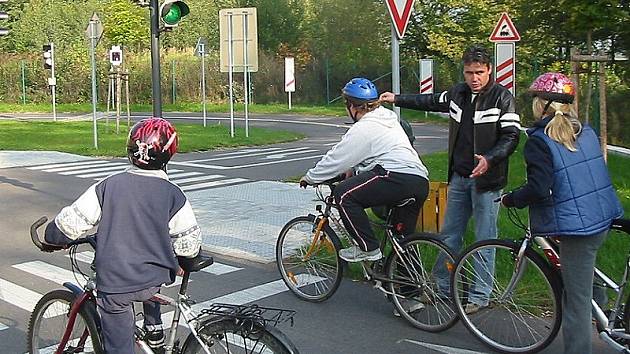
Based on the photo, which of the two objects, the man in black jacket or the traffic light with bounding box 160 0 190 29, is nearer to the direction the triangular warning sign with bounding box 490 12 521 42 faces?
the man in black jacket

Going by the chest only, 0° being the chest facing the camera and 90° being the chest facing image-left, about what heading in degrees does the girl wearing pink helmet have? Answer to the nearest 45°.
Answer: approximately 135°

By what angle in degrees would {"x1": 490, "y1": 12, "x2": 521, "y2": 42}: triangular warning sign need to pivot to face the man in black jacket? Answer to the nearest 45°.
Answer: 0° — it already faces them

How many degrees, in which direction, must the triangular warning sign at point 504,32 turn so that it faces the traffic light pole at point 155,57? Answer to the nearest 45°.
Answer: approximately 45° to its right

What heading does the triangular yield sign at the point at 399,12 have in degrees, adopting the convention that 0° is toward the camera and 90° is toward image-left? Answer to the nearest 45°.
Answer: approximately 0°

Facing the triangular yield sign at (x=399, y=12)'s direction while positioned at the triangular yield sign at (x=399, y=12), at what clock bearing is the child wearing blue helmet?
The child wearing blue helmet is roughly at 12 o'clock from the triangular yield sign.

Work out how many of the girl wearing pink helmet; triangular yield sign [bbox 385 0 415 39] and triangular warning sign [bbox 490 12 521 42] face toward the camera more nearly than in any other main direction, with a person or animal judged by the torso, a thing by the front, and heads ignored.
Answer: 2

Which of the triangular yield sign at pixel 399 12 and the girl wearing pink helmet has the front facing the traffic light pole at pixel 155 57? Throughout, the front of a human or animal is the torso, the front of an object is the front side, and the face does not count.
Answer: the girl wearing pink helmet

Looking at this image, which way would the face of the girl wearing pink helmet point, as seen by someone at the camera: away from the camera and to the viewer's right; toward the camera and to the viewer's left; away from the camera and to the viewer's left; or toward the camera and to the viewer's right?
away from the camera and to the viewer's left

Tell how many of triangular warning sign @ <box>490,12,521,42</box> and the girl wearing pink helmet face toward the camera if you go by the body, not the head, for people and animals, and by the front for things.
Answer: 1

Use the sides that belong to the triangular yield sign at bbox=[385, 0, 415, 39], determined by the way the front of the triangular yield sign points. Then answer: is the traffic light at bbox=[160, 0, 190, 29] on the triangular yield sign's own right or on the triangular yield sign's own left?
on the triangular yield sign's own right
